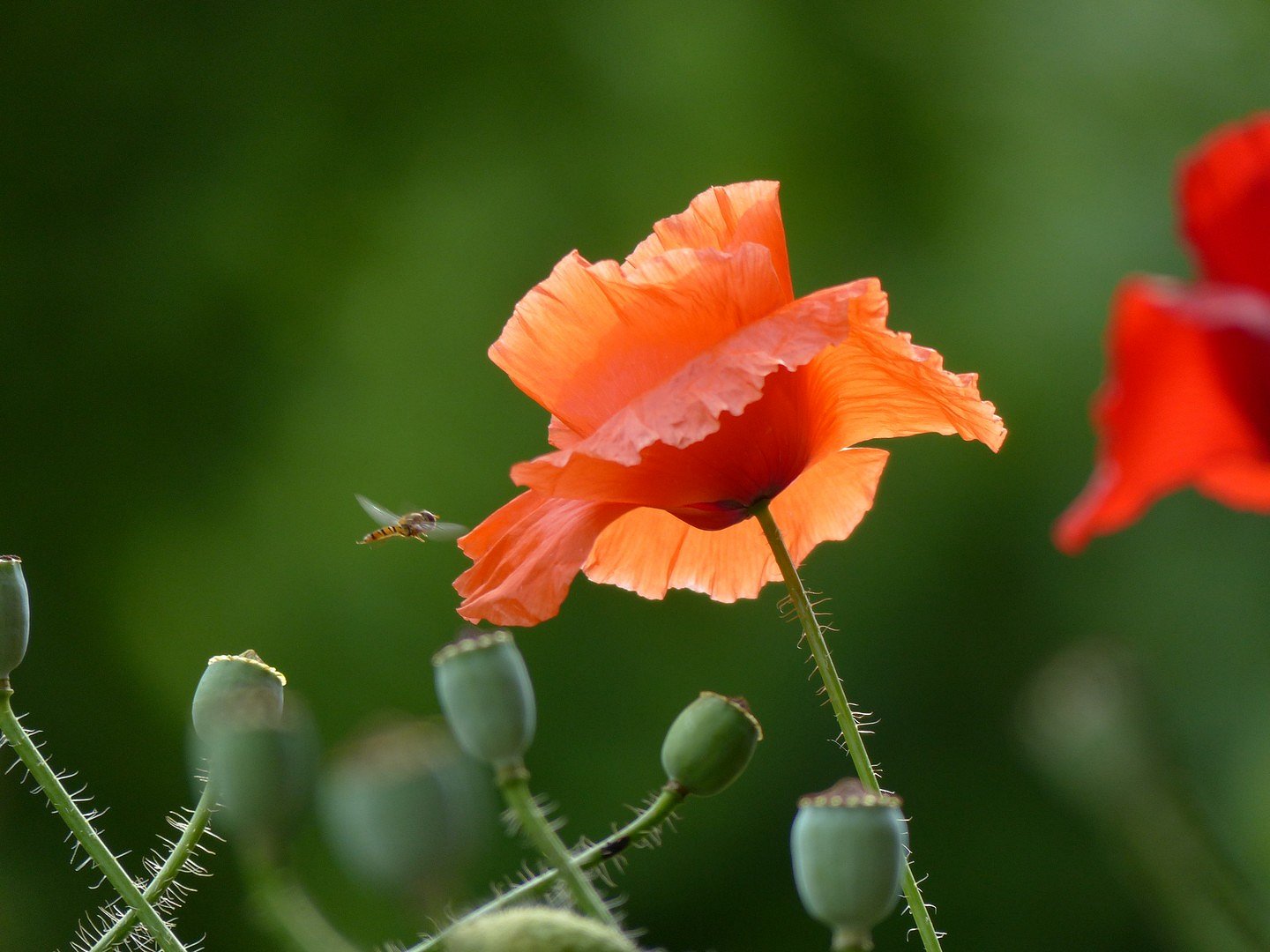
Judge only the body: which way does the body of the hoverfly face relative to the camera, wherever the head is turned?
to the viewer's right
